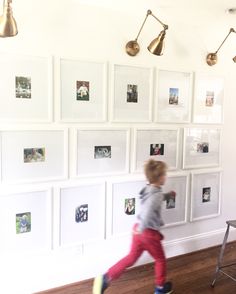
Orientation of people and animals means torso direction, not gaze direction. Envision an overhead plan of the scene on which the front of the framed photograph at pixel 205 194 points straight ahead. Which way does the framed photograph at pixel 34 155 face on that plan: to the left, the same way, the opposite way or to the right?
the same way

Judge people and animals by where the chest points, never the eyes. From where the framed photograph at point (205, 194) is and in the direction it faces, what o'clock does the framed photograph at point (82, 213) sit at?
the framed photograph at point (82, 213) is roughly at 3 o'clock from the framed photograph at point (205, 194).

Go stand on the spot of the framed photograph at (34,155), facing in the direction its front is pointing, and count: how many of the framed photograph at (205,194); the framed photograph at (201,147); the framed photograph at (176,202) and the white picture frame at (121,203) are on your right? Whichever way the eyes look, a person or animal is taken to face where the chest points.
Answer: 0

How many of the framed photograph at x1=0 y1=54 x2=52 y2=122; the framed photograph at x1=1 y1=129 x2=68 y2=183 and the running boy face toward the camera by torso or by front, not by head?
2

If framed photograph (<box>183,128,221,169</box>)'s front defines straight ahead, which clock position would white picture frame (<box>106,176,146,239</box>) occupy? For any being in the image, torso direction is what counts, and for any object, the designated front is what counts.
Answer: The white picture frame is roughly at 3 o'clock from the framed photograph.

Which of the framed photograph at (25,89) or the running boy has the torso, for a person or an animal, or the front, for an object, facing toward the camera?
the framed photograph

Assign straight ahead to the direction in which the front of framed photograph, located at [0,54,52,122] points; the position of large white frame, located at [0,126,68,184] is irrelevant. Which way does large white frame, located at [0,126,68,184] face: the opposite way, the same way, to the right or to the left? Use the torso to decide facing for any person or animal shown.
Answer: the same way

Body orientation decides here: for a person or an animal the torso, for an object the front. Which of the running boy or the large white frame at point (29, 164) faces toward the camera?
the large white frame

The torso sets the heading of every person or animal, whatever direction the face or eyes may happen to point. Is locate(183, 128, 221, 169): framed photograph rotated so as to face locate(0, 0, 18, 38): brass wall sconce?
no

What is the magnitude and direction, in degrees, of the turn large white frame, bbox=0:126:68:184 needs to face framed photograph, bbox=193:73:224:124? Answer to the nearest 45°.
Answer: approximately 90° to its left

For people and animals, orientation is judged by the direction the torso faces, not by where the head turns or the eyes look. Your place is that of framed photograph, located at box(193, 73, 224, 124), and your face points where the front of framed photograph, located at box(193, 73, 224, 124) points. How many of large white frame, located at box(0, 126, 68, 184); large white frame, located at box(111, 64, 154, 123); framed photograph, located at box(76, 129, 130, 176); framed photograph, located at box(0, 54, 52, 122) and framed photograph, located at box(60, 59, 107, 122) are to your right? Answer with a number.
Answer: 5

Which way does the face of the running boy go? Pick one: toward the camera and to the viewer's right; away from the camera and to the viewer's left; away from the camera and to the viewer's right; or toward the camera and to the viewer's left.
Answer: away from the camera and to the viewer's right

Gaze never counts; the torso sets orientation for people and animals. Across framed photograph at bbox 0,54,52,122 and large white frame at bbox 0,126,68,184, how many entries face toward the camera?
2

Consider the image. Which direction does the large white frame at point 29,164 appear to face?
toward the camera

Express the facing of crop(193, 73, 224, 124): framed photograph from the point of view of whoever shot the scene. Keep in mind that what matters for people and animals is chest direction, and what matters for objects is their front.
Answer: facing the viewer and to the right of the viewer
